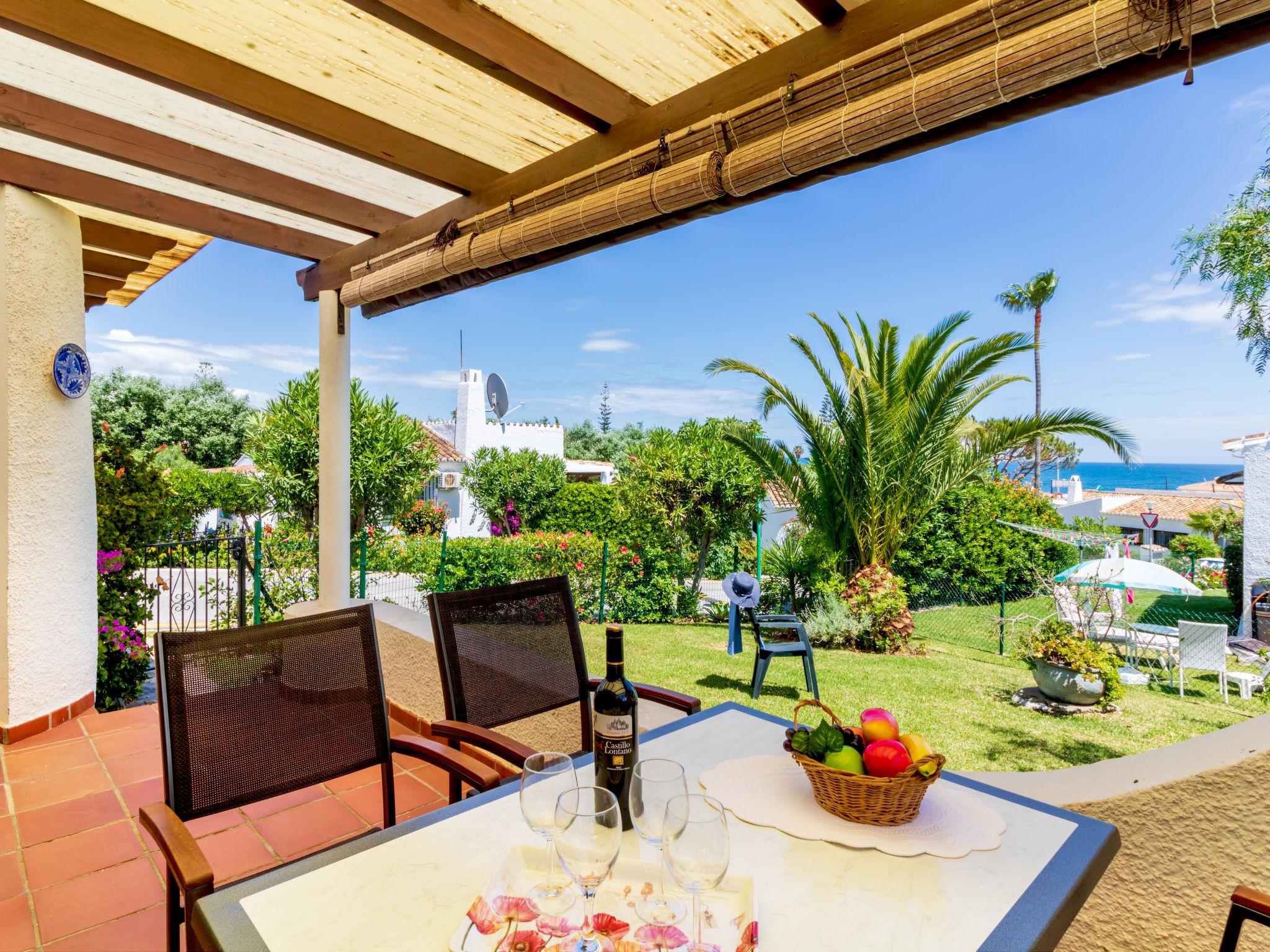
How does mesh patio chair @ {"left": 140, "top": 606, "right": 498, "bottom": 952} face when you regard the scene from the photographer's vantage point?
facing the viewer and to the right of the viewer

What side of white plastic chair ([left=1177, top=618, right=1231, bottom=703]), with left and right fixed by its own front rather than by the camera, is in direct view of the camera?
back

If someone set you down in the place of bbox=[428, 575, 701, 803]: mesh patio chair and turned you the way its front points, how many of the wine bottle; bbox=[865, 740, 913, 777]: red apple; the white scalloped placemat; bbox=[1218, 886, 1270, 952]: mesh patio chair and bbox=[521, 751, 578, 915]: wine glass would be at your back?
0

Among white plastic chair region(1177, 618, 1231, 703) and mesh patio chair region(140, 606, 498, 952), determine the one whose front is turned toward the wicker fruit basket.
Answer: the mesh patio chair

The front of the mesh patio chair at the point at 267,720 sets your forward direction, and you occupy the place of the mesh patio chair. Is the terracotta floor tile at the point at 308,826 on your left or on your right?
on your left

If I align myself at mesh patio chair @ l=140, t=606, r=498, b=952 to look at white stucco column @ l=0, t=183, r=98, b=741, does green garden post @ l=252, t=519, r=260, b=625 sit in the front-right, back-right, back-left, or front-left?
front-right

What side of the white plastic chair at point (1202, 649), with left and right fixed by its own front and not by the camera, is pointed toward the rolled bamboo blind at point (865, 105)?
back

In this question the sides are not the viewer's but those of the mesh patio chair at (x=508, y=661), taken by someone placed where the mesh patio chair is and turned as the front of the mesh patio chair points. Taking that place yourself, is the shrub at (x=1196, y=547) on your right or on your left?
on your left

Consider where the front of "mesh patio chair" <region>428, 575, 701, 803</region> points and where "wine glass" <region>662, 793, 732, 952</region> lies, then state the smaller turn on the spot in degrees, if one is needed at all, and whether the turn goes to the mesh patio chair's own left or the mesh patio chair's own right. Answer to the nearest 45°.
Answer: approximately 45° to the mesh patio chair's own right

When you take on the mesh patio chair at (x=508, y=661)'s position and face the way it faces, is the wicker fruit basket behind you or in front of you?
in front

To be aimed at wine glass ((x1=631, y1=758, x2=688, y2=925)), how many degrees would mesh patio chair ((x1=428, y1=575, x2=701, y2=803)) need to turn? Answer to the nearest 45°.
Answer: approximately 45° to its right
